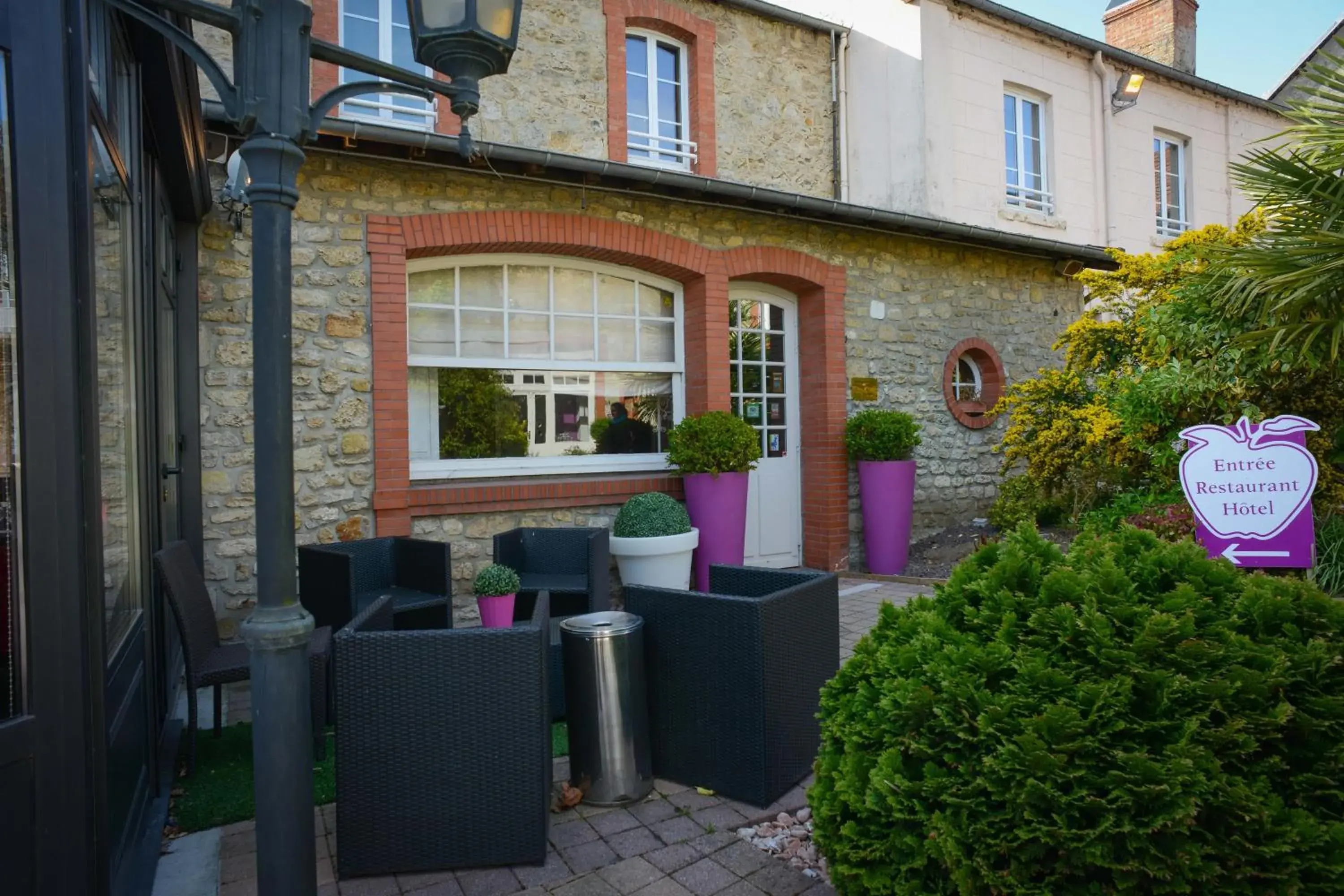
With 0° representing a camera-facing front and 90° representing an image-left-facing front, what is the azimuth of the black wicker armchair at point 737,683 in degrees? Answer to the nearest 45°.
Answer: approximately 135°

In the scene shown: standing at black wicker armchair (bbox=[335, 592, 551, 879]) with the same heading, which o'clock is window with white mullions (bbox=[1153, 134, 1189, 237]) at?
The window with white mullions is roughly at 2 o'clock from the black wicker armchair.

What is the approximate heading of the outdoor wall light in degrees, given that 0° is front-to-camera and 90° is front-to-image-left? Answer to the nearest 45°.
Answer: approximately 315°

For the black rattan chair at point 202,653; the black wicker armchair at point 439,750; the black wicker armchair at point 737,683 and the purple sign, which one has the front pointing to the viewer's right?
the black rattan chair

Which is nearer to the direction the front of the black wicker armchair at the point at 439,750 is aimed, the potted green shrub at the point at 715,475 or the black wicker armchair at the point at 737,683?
the potted green shrub

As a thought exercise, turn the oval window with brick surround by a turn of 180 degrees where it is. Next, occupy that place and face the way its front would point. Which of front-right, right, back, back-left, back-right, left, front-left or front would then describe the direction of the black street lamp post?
back-left

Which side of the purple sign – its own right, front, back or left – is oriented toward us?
front

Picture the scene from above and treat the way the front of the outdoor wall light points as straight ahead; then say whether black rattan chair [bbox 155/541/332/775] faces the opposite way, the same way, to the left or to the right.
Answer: to the left

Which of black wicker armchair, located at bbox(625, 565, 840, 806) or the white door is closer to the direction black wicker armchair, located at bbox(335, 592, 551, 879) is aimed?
the white door

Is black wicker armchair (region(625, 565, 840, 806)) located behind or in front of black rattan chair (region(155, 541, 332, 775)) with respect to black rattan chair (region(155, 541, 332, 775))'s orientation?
in front

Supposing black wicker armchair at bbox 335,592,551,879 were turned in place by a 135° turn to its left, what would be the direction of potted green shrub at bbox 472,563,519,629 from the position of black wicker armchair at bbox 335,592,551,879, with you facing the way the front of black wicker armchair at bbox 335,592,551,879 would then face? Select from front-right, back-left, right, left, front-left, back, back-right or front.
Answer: back-right

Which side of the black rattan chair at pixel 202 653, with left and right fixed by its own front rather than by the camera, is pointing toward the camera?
right

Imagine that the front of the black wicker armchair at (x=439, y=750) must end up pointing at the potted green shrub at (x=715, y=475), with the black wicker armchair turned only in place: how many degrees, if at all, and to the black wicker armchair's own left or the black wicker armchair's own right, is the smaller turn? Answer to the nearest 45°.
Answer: approximately 45° to the black wicker armchair's own right

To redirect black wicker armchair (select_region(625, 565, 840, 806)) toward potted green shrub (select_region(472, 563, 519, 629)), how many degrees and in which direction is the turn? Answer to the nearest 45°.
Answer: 0° — it already faces it

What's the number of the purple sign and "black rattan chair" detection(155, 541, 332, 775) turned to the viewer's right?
1

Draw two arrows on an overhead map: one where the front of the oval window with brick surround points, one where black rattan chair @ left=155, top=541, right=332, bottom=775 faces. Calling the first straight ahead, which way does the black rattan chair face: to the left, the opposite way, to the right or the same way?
to the left

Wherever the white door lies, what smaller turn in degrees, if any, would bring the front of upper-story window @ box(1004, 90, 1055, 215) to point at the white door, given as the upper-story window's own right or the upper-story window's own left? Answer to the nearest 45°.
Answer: approximately 90° to the upper-story window's own right

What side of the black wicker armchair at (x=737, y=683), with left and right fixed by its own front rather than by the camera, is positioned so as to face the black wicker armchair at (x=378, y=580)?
front
